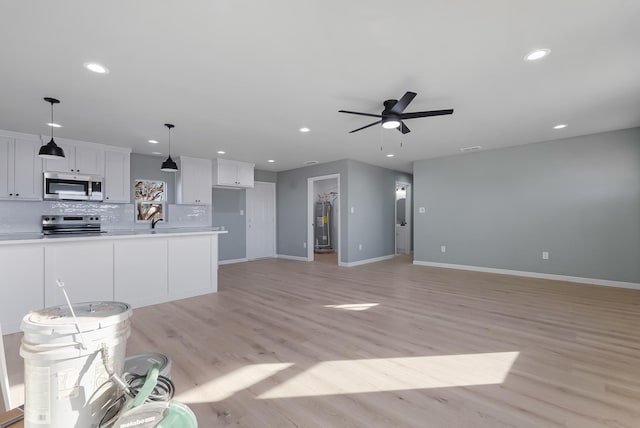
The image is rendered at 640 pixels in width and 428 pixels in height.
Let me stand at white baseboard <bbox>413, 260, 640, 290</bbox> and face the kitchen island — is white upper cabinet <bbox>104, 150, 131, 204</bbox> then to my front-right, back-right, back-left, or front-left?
front-right

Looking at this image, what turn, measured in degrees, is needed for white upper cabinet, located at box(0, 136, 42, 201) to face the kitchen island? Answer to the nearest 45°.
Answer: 0° — it already faces it

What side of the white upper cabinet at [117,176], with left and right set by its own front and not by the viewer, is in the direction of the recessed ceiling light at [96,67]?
front

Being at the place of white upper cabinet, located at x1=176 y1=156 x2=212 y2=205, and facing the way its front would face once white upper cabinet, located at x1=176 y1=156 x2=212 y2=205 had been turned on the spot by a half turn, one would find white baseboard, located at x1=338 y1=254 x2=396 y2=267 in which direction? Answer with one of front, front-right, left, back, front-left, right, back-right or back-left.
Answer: right

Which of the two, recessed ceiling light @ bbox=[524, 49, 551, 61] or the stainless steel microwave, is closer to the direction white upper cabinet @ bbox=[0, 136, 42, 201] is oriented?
the recessed ceiling light

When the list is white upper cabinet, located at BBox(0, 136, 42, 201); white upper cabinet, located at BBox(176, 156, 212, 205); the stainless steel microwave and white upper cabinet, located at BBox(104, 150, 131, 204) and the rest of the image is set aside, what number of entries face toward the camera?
4

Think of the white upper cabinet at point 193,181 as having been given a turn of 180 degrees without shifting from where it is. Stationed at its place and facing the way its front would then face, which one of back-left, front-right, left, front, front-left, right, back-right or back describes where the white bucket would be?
back

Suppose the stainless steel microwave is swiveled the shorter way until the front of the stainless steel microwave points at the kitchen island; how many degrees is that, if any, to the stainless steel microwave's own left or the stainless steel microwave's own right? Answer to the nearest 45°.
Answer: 0° — it already faces it

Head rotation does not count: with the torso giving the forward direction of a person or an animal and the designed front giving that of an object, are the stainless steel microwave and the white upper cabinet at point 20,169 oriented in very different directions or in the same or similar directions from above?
same or similar directions

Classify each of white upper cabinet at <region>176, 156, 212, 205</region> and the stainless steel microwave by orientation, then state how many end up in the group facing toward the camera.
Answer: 2

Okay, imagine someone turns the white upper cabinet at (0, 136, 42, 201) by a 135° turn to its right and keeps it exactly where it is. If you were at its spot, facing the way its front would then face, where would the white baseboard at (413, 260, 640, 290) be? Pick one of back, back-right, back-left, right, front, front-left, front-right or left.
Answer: back

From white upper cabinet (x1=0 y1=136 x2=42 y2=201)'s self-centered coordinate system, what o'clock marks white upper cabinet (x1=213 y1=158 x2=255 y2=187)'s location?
white upper cabinet (x1=213 y1=158 x2=255 y2=187) is roughly at 9 o'clock from white upper cabinet (x1=0 y1=136 x2=42 y2=201).

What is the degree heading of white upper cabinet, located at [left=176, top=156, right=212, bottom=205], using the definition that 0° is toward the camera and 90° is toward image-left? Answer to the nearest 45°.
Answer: approximately 0°

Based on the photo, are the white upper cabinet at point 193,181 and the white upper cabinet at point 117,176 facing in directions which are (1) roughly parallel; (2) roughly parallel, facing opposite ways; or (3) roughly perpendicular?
roughly parallel

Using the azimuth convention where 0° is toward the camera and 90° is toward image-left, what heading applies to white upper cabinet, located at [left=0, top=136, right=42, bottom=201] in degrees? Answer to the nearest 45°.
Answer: approximately 0°

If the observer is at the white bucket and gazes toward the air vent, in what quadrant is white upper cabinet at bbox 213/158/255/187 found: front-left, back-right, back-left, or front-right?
front-left

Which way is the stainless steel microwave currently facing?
toward the camera
